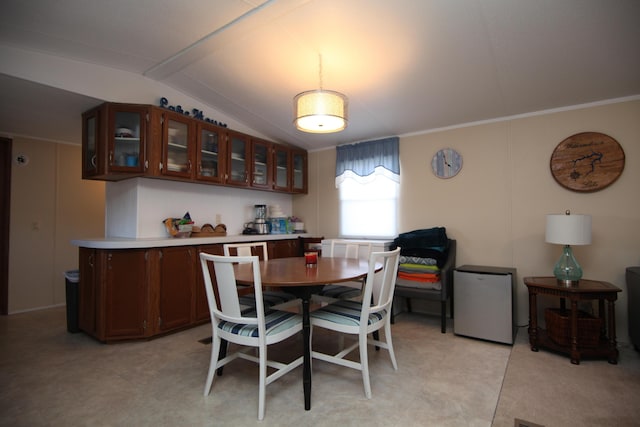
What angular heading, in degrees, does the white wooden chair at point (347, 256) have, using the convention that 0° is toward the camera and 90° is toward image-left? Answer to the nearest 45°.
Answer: approximately 45°

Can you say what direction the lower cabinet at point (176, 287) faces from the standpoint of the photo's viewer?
facing the viewer and to the right of the viewer

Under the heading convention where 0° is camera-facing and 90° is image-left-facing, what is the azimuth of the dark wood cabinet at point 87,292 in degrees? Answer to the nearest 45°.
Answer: approximately 45°

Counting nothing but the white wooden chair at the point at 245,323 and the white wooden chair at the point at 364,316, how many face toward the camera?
0

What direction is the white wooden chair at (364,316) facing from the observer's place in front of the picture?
facing away from the viewer and to the left of the viewer

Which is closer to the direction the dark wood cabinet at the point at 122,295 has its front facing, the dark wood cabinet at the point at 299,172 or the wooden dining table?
the wooden dining table

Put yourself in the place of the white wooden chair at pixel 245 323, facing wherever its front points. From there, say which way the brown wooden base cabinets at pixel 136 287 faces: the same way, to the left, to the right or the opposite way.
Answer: to the right

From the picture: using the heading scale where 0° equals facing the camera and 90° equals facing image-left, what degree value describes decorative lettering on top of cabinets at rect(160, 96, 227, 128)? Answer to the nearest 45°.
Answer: approximately 315°

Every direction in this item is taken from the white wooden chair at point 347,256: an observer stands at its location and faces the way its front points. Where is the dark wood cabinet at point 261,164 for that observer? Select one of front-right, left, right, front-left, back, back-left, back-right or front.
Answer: right

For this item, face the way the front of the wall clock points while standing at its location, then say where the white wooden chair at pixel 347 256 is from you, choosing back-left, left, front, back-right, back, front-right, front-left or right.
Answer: front-right

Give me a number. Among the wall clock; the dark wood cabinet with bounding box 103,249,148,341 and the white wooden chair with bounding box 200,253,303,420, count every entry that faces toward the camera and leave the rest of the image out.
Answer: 2

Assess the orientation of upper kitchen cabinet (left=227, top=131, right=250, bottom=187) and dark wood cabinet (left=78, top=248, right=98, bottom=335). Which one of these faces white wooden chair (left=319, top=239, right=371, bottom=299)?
the upper kitchen cabinet

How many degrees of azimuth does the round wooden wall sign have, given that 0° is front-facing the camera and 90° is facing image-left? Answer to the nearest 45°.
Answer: approximately 0°

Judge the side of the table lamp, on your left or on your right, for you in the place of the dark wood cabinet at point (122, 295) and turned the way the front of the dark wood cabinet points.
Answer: on your left

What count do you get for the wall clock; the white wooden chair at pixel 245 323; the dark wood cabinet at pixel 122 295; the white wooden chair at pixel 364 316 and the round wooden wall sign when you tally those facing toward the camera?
3
